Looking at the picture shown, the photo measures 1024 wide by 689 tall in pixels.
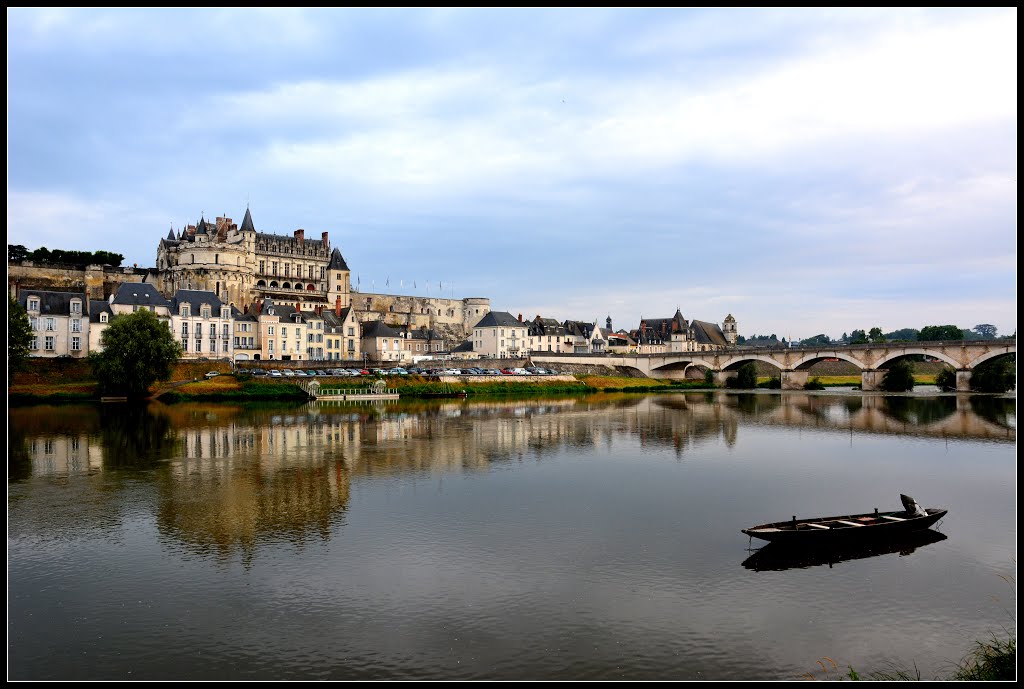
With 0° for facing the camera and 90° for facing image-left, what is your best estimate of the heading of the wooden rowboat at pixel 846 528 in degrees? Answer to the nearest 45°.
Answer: approximately 90°
